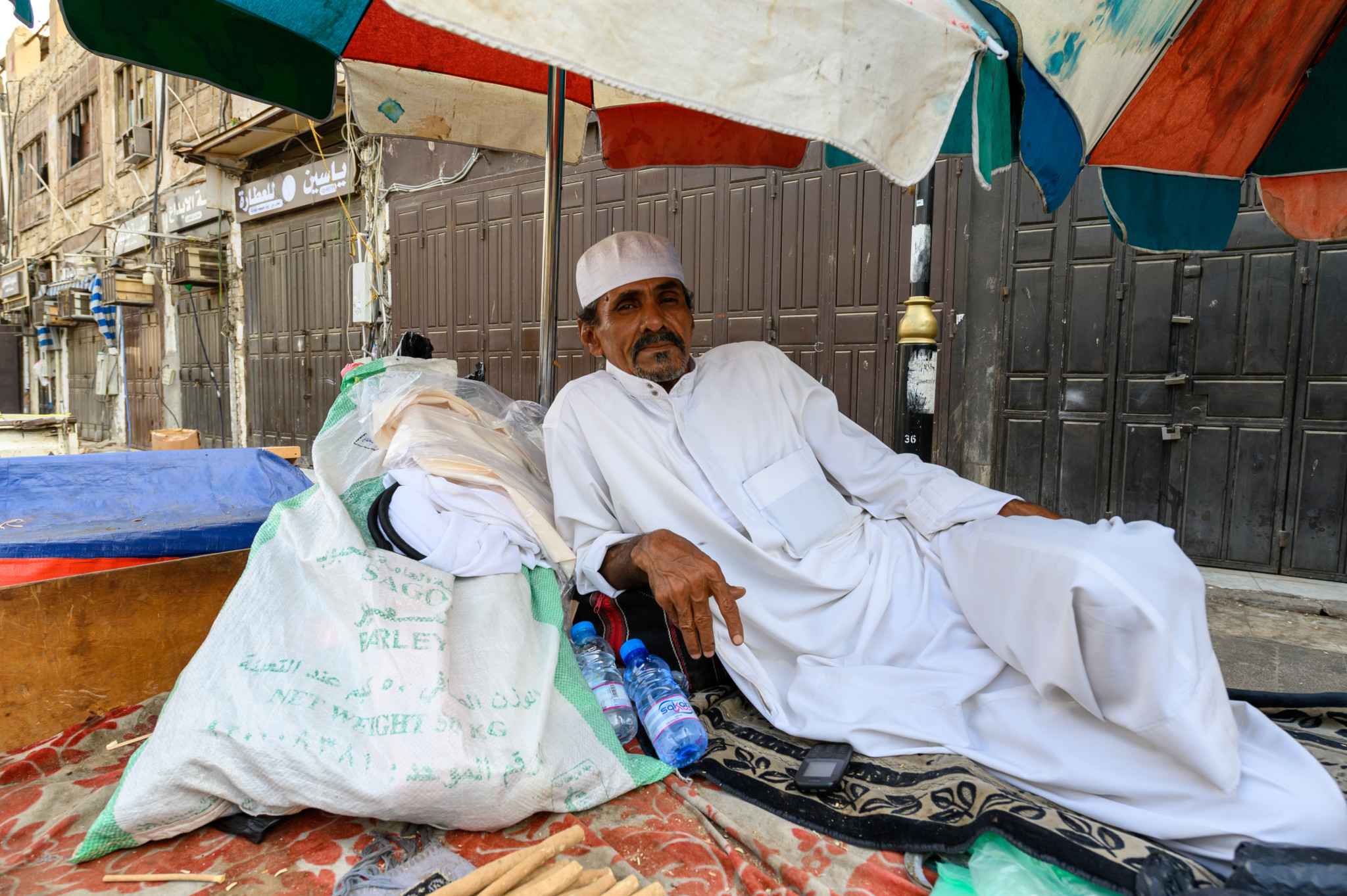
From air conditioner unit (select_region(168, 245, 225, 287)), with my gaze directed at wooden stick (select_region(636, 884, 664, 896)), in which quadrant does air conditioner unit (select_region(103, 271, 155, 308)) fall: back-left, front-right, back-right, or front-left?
back-right

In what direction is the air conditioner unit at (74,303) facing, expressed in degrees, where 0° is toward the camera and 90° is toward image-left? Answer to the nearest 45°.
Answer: approximately 315°

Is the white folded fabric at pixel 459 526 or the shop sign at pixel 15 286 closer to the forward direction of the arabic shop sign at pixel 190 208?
the white folded fabric

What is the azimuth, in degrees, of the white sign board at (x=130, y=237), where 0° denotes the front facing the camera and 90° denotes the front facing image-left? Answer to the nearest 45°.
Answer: approximately 315°

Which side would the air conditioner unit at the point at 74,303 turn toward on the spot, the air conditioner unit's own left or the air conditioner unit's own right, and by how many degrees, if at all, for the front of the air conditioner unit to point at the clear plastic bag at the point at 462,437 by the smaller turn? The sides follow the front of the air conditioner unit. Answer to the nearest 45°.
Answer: approximately 45° to the air conditioner unit's own right
